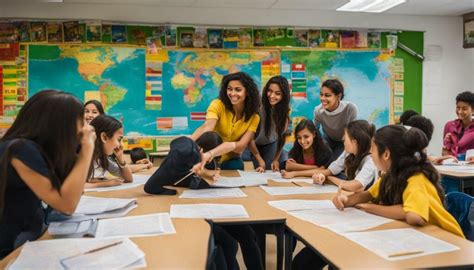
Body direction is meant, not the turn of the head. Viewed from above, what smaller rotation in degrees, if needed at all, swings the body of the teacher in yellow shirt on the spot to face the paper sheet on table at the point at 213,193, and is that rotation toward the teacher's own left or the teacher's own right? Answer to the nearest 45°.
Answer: approximately 45° to the teacher's own left

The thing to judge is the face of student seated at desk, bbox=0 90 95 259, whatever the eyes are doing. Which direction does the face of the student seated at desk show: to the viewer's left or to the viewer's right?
to the viewer's right

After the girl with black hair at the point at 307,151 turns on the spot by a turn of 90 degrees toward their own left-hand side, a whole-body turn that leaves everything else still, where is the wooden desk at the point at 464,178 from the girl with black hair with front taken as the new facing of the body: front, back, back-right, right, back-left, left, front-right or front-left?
front-left

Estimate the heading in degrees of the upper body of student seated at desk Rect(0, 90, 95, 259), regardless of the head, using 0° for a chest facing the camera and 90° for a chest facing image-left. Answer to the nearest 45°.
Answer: approximately 270°

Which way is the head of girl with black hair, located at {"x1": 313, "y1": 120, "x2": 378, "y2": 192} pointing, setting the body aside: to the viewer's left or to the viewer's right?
to the viewer's left

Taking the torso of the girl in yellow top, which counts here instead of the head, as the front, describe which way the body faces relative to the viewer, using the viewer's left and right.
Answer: facing to the left of the viewer

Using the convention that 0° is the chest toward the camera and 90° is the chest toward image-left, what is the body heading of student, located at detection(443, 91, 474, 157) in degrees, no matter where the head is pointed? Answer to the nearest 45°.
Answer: approximately 45°

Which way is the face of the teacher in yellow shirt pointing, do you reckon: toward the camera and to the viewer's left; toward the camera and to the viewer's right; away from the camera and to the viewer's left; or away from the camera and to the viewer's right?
toward the camera and to the viewer's left

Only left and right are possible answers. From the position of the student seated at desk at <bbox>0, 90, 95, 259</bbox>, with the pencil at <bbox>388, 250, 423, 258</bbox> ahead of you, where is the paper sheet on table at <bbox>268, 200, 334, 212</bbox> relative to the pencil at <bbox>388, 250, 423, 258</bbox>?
left

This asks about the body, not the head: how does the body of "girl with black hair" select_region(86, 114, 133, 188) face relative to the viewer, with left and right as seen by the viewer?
facing to the right of the viewer

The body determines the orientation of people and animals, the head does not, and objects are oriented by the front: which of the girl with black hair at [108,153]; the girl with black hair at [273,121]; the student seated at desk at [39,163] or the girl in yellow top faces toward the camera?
the girl with black hair at [273,121]

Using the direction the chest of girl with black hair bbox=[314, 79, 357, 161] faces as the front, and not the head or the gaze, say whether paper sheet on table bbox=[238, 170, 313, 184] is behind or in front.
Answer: in front

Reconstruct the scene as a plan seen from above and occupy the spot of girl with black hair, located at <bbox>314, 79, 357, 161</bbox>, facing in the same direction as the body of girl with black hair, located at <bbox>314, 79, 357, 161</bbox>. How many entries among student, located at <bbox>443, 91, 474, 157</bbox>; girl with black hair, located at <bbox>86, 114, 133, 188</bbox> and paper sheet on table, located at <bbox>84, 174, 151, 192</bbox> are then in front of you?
2
